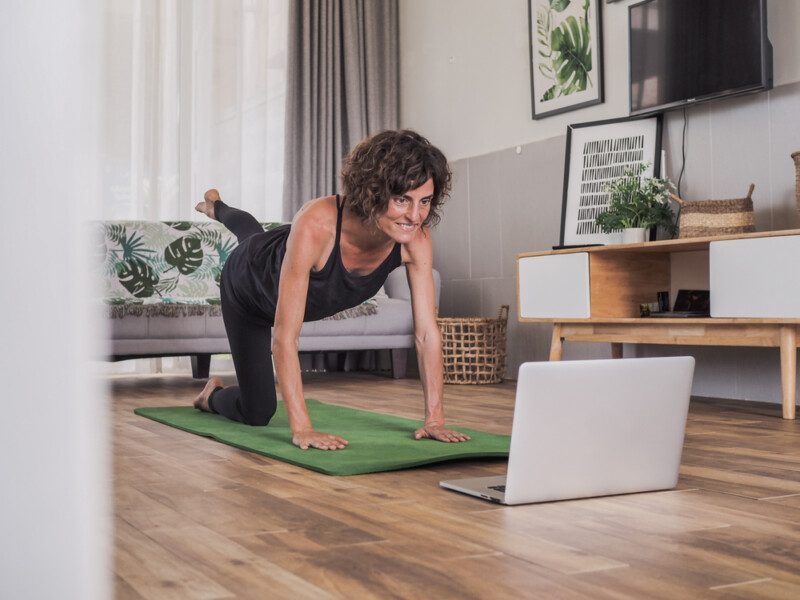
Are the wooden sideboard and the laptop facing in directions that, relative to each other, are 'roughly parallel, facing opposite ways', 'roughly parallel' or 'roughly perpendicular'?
roughly perpendicular

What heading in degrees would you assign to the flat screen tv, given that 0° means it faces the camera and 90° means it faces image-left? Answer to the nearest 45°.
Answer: approximately 45°

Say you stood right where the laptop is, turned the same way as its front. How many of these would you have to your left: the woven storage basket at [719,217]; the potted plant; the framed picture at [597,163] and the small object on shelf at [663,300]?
0

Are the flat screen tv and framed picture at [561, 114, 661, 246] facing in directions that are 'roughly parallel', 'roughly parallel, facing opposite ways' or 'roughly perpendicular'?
roughly parallel

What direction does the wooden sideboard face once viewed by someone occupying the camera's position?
facing the viewer and to the left of the viewer

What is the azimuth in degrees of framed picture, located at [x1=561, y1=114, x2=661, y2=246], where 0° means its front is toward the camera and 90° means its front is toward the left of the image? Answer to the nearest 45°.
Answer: approximately 45°

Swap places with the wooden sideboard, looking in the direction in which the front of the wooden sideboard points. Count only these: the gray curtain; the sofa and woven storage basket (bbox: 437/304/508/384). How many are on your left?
0

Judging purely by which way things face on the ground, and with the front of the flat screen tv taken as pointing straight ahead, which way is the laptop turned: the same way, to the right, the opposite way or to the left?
to the right

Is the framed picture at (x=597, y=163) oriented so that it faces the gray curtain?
no

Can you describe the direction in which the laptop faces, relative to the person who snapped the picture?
facing away from the viewer and to the left of the viewer

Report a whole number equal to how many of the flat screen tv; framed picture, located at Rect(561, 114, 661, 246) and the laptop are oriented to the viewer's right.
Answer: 0

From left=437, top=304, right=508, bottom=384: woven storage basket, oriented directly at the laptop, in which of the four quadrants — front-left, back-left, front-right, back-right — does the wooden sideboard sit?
front-left

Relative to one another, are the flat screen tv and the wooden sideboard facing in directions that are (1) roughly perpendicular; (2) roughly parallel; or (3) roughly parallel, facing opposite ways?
roughly parallel

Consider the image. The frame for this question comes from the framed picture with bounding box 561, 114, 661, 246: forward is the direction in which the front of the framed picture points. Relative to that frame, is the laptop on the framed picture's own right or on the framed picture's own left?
on the framed picture's own left

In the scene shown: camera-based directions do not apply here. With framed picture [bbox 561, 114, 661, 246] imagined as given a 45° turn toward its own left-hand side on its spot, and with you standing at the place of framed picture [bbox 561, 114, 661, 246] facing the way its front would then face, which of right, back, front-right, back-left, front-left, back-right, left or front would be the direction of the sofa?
right

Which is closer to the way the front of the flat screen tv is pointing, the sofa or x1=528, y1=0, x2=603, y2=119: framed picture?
the sofa

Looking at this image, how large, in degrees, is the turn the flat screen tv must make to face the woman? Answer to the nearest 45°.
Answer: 0° — it already faces them
